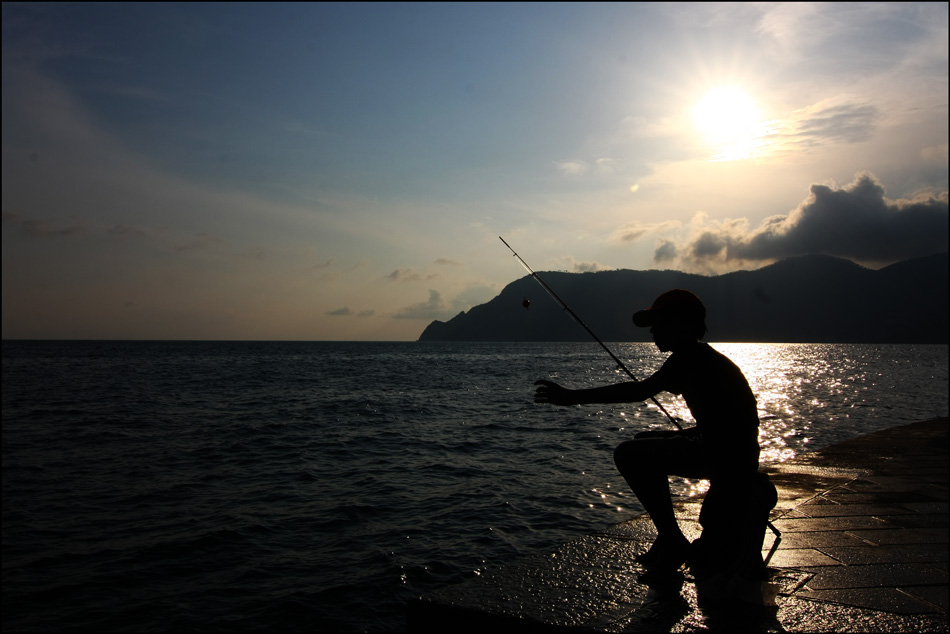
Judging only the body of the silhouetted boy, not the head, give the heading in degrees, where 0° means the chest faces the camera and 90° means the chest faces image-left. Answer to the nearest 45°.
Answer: approximately 90°

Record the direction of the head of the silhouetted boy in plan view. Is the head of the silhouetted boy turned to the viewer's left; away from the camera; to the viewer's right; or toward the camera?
to the viewer's left
